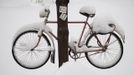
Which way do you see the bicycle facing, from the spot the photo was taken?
facing to the left of the viewer
